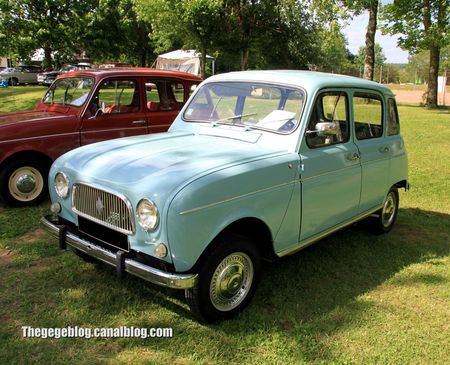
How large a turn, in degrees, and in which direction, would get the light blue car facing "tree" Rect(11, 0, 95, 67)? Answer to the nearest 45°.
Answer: approximately 135° to its right

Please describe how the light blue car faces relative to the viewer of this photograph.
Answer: facing the viewer and to the left of the viewer

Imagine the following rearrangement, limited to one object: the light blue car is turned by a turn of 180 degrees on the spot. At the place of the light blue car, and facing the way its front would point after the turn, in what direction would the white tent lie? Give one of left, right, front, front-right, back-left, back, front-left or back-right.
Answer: front-left

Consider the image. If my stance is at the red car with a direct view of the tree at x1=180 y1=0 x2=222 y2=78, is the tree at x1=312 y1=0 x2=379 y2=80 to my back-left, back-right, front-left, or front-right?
front-right

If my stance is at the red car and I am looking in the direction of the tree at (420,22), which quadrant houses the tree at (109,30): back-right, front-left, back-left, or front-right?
front-left

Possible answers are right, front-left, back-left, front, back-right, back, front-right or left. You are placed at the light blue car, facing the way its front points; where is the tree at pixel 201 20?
back-right

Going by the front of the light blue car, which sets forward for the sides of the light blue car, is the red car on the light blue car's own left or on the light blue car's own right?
on the light blue car's own right

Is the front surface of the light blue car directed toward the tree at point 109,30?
no

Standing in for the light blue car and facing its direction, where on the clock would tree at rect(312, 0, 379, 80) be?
The tree is roughly at 5 o'clock from the light blue car.

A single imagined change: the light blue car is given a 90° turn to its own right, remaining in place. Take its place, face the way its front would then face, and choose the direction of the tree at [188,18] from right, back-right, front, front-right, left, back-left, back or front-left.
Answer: front-right

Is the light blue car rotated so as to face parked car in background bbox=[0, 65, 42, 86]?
no

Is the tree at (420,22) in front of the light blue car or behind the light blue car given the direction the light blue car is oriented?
behind
